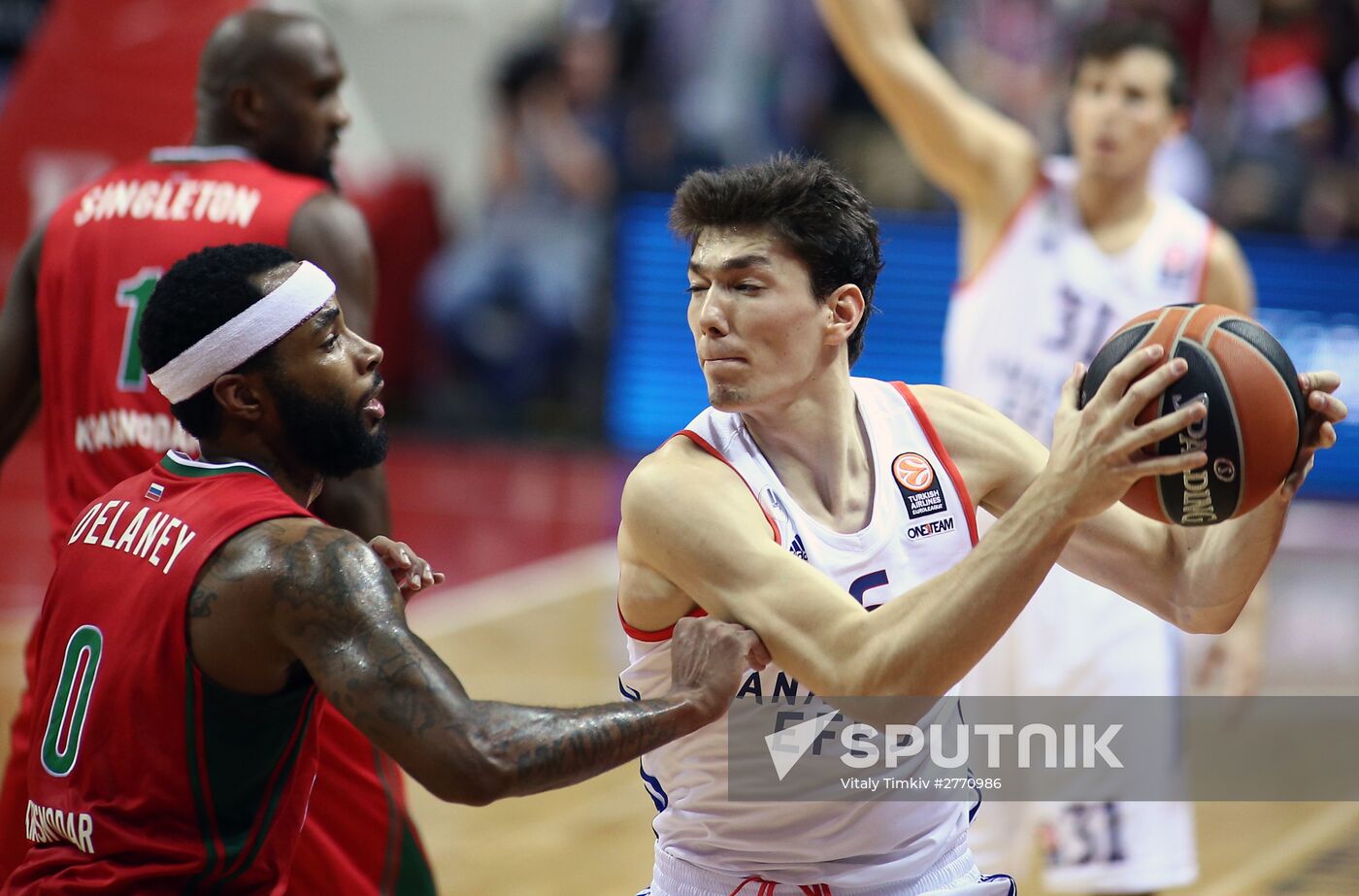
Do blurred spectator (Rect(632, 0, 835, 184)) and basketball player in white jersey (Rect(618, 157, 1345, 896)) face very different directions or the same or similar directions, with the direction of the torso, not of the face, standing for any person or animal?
same or similar directions

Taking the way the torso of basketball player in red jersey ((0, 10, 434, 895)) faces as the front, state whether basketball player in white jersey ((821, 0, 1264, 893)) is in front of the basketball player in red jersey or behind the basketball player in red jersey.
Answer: in front

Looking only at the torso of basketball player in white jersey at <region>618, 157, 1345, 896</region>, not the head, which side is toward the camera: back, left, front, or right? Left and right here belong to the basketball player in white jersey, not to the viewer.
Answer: front

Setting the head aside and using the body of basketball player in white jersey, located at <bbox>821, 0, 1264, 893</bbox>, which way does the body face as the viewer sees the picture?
toward the camera

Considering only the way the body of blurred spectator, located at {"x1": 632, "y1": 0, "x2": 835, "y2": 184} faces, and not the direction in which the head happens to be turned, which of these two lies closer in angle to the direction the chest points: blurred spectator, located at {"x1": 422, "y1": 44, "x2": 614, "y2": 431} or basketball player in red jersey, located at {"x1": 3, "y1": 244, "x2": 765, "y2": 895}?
the basketball player in red jersey

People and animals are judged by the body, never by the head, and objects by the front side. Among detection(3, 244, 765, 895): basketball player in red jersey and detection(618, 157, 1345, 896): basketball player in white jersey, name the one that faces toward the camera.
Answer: the basketball player in white jersey

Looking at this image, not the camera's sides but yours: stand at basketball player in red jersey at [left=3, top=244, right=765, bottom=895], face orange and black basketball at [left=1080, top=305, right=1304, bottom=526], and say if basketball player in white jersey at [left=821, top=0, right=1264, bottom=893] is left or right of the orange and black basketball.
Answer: left

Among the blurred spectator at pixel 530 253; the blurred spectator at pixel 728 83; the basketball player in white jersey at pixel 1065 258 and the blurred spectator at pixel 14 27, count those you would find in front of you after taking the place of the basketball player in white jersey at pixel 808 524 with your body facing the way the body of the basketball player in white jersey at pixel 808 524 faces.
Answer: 0

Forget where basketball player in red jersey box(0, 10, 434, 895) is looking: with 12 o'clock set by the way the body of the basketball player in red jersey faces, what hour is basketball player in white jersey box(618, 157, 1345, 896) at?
The basketball player in white jersey is roughly at 3 o'clock from the basketball player in red jersey.

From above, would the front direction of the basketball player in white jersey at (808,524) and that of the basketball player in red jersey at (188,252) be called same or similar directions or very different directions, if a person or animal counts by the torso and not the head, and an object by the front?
very different directions

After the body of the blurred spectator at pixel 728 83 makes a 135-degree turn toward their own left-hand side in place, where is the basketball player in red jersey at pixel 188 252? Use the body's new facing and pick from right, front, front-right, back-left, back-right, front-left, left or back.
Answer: back-right

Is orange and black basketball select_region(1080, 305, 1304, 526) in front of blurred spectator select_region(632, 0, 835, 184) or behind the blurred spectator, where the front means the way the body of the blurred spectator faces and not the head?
in front

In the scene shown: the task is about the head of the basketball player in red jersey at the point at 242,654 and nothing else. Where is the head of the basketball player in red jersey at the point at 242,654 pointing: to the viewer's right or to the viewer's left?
to the viewer's right

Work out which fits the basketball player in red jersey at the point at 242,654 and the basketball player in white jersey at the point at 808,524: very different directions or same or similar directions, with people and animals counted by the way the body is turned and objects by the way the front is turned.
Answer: very different directions

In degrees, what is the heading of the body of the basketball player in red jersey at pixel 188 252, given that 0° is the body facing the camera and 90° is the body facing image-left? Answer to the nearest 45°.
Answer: approximately 225°

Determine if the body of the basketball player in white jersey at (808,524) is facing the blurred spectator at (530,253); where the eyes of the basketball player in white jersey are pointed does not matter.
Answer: no

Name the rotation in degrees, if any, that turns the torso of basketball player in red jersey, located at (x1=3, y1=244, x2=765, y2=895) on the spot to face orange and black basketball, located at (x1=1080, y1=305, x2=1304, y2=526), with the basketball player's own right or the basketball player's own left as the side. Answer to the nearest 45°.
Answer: approximately 45° to the basketball player's own right

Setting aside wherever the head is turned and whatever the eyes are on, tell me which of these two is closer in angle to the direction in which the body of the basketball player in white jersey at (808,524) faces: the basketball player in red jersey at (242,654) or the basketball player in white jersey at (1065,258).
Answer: the basketball player in red jersey

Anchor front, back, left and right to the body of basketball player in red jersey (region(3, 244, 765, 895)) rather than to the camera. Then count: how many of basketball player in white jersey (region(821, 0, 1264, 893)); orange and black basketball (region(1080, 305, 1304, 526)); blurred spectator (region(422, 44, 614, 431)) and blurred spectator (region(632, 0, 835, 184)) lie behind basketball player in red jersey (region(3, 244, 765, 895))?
0

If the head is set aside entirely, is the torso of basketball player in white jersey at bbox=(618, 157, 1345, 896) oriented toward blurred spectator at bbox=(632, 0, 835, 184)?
no
